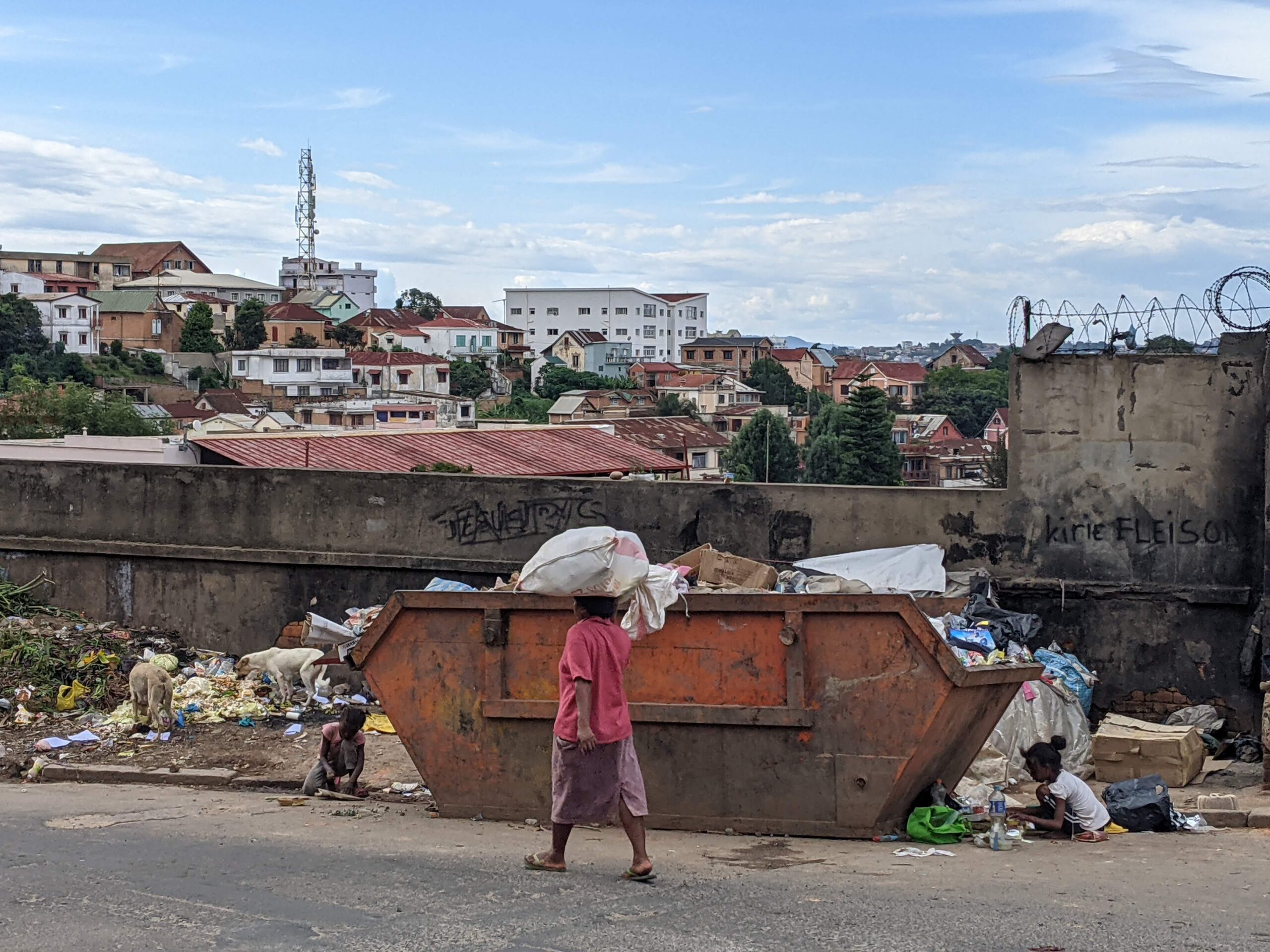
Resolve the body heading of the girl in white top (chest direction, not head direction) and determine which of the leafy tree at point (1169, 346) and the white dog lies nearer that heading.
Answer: the white dog

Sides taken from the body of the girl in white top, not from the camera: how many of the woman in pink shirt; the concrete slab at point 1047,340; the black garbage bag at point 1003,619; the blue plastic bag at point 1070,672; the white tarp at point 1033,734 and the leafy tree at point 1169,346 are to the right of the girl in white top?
5

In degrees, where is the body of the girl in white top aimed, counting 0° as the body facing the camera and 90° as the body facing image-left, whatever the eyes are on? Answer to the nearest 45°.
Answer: approximately 90°
